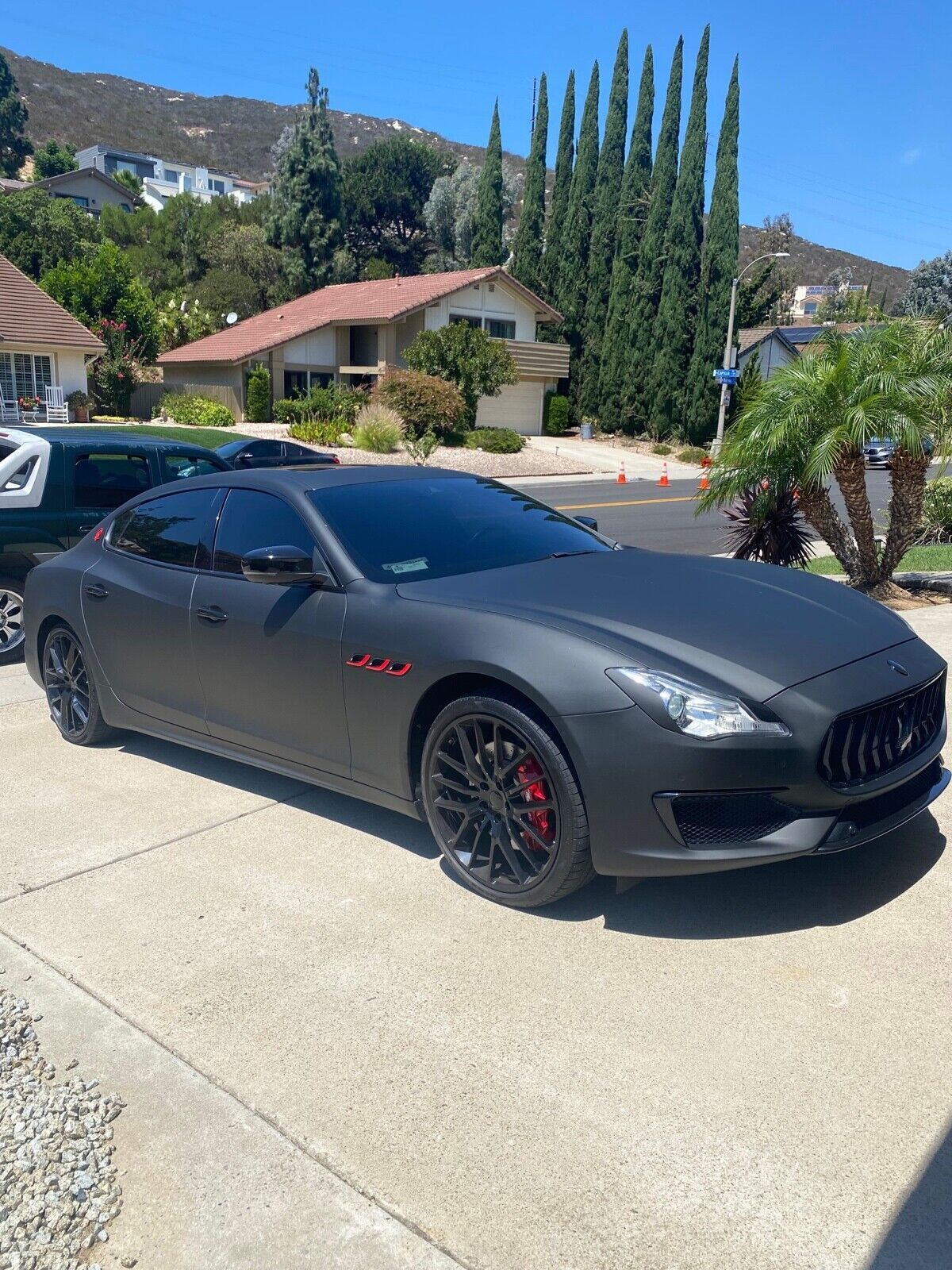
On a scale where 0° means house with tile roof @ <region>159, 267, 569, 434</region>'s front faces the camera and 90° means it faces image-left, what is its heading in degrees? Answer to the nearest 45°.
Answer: approximately 315°

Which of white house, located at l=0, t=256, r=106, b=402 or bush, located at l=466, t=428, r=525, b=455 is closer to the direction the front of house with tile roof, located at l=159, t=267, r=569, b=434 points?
the bush

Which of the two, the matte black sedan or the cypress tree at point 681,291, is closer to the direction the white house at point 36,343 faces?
the matte black sedan

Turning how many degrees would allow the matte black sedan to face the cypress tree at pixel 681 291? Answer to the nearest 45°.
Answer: approximately 135° to its left

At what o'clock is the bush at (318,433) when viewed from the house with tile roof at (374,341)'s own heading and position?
The bush is roughly at 2 o'clock from the house with tile roof.

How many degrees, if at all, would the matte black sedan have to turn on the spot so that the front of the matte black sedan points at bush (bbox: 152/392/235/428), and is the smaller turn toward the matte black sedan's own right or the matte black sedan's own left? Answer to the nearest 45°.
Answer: approximately 135° to the matte black sedan's own left

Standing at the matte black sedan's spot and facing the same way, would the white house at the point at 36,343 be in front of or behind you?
behind

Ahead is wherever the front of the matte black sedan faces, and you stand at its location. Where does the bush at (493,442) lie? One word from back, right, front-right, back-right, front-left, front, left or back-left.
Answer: back-left

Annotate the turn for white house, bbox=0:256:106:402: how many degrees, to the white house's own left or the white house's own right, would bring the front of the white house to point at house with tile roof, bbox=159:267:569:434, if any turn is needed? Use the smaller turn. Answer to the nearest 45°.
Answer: approximately 90° to the white house's own left

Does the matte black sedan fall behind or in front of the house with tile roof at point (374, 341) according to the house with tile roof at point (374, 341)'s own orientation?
in front

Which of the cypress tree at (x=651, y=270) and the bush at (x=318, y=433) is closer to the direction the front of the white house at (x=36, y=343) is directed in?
the bush

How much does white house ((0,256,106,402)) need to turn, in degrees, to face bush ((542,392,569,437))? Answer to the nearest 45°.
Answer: approximately 90° to its left

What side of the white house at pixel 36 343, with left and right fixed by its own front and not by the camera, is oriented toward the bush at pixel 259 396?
left

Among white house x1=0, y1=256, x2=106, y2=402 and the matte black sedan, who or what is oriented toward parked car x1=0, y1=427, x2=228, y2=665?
the white house
